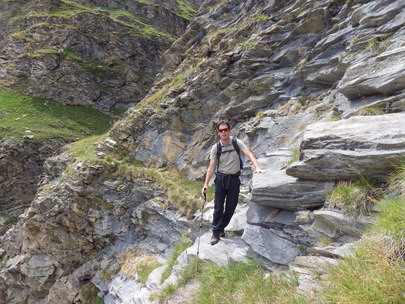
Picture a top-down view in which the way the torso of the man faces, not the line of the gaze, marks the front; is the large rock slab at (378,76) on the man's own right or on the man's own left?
on the man's own left

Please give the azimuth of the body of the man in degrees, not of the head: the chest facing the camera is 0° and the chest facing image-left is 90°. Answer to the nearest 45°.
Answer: approximately 0°

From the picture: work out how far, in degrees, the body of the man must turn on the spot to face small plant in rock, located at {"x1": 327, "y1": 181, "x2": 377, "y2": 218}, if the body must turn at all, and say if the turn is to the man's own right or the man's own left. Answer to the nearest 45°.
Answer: approximately 45° to the man's own left

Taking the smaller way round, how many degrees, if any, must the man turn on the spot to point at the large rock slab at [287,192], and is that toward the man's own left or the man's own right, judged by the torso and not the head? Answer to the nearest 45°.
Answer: approximately 45° to the man's own left
